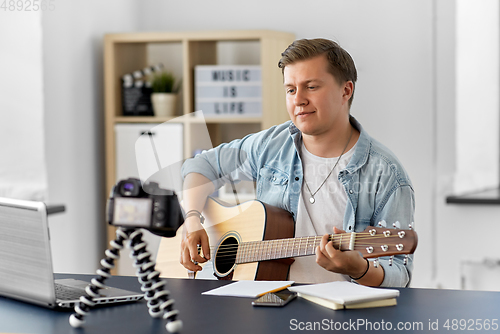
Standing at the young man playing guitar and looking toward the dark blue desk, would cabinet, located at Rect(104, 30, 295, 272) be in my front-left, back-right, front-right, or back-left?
back-right

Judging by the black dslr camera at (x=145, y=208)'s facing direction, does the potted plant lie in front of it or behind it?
in front

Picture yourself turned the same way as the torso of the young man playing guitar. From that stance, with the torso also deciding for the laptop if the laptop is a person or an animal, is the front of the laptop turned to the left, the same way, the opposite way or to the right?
the opposite way

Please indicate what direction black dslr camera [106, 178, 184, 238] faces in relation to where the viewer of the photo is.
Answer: facing away from the viewer and to the right of the viewer

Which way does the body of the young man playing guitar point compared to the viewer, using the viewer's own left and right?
facing the viewer and to the left of the viewer

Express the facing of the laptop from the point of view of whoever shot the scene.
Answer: facing away from the viewer and to the right of the viewer

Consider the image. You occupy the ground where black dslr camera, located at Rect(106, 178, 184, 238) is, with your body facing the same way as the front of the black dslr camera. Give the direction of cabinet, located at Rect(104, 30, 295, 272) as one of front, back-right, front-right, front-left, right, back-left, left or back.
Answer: front-left

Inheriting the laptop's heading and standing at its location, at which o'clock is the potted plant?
The potted plant is roughly at 11 o'clock from the laptop.

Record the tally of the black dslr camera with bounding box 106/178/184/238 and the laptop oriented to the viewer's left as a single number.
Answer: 0

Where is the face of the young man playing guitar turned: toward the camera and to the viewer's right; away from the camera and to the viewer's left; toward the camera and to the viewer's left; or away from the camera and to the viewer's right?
toward the camera and to the viewer's left

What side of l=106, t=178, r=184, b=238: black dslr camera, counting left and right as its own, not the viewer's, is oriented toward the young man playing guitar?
front
